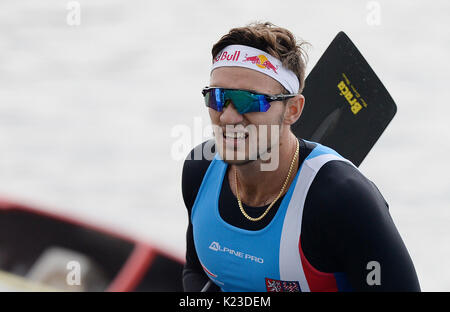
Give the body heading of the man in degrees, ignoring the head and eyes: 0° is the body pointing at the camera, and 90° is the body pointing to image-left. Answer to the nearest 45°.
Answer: approximately 45°

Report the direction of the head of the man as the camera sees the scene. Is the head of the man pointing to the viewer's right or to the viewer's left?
to the viewer's left
